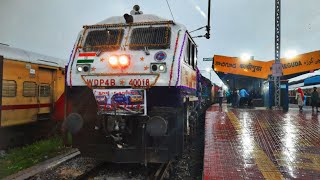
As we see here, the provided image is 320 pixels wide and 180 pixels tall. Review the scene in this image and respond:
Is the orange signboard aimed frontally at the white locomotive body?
yes

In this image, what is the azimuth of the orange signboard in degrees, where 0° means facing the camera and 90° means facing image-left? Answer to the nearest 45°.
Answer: approximately 0°

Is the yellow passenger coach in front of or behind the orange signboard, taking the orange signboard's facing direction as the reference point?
in front

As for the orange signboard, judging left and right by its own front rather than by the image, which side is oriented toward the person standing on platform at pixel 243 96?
back
